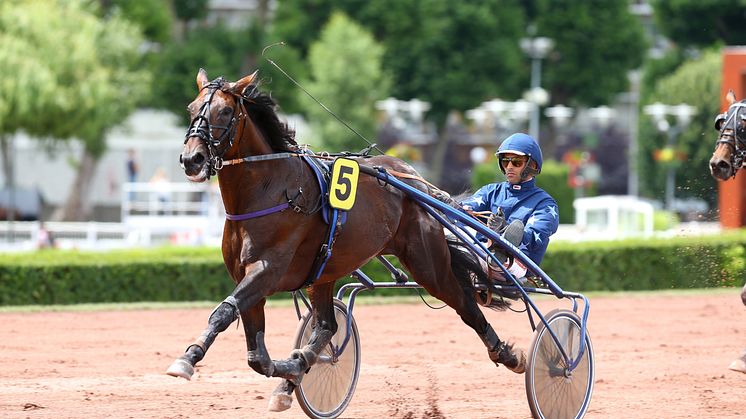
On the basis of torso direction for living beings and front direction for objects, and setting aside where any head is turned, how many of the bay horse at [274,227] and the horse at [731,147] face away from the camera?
0

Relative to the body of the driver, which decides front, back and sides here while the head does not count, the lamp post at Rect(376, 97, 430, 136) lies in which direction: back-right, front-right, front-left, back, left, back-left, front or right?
back-right

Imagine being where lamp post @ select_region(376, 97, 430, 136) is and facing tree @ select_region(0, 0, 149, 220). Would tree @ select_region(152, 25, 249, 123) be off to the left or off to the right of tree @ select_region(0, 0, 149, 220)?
right

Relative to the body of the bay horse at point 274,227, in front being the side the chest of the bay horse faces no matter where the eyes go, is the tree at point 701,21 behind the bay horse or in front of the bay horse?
behind

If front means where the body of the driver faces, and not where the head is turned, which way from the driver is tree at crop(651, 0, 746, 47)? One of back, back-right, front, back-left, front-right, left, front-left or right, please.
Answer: back-right

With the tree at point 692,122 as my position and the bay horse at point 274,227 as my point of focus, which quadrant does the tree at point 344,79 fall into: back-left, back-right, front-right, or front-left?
front-right

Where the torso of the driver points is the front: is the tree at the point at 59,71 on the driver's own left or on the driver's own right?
on the driver's own right

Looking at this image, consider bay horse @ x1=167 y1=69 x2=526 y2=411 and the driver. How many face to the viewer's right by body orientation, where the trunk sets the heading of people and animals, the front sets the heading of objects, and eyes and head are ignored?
0

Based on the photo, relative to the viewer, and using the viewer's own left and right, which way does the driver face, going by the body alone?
facing the viewer and to the left of the viewer
